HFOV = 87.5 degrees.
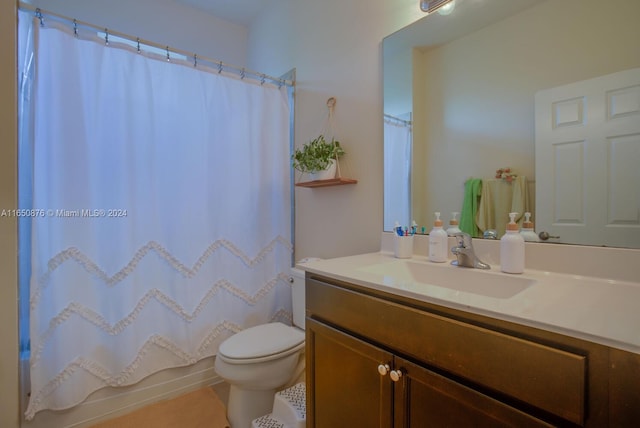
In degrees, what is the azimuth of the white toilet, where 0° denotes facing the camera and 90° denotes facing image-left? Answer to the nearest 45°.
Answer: approximately 45°

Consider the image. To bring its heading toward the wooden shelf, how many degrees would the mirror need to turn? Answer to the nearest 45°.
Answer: approximately 45° to its right

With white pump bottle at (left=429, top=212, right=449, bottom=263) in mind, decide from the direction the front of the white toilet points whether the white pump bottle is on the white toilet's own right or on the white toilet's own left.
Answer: on the white toilet's own left

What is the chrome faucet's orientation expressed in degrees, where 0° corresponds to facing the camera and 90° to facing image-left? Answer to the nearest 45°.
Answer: approximately 45°

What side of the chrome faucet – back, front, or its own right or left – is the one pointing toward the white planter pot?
right
